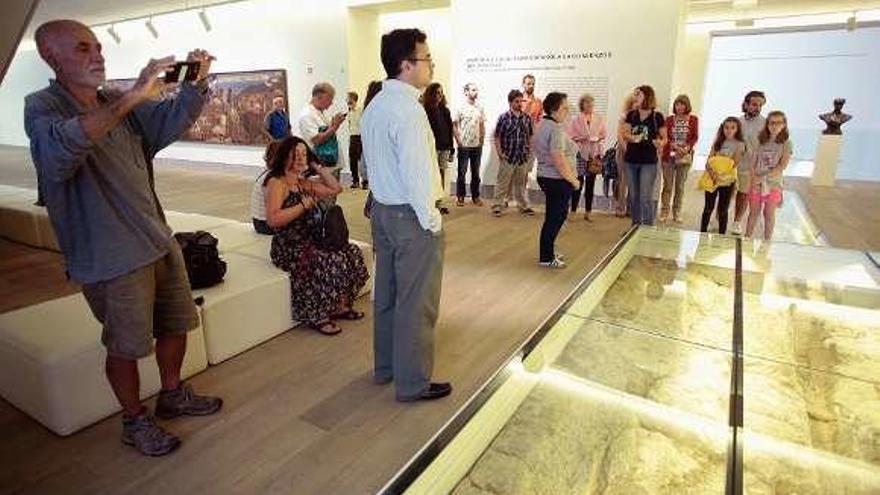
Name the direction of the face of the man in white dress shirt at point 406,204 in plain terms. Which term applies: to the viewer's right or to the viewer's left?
to the viewer's right

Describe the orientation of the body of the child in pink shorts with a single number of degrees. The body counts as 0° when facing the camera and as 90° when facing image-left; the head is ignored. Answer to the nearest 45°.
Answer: approximately 0°

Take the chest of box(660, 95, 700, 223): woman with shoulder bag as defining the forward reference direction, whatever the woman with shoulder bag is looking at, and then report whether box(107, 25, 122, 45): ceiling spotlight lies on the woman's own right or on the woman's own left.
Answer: on the woman's own right

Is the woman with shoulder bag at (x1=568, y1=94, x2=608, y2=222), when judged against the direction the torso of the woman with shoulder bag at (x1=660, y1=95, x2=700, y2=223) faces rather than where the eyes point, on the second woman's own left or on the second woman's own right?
on the second woman's own right

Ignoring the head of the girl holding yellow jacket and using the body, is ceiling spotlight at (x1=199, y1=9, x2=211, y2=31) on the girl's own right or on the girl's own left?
on the girl's own right

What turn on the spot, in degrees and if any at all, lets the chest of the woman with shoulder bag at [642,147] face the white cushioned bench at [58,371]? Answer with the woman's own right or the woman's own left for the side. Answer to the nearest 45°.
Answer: approximately 45° to the woman's own right
